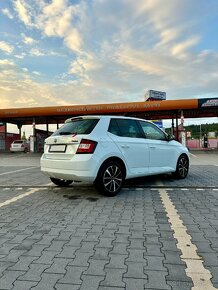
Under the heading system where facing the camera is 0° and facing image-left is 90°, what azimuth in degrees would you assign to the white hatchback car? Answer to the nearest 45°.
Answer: approximately 225°
